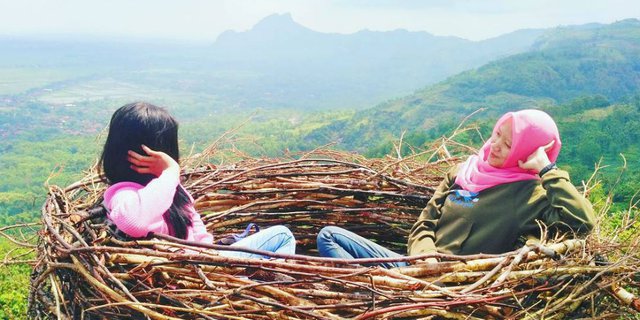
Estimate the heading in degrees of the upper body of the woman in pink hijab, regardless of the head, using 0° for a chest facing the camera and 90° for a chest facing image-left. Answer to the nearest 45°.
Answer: approximately 45°
